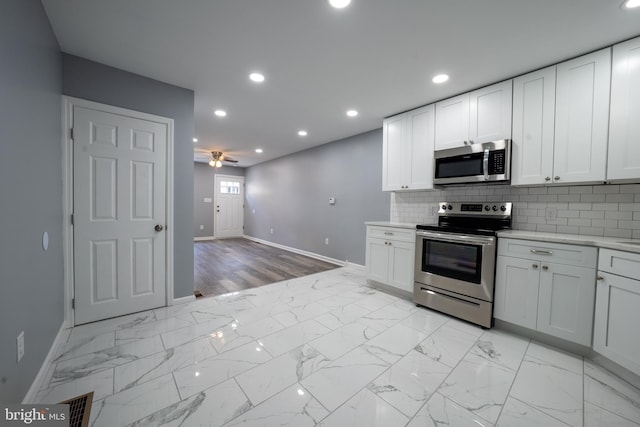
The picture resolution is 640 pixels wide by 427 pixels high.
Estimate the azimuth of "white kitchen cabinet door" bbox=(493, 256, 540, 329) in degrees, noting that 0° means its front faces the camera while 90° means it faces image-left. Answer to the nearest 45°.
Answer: approximately 45°

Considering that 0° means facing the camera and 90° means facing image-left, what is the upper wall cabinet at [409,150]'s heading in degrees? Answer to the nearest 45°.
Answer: approximately 45°

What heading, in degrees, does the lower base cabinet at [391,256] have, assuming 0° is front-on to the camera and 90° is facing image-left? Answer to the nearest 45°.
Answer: approximately 45°

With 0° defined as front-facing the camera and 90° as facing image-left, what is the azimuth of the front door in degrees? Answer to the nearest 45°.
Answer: approximately 0°

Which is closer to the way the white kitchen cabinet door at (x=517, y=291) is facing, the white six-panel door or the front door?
the white six-panel door

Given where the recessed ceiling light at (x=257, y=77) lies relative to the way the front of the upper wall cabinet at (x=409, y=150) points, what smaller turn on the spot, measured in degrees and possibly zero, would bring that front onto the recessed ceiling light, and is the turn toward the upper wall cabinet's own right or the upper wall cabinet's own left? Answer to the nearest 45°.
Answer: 0° — it already faces it

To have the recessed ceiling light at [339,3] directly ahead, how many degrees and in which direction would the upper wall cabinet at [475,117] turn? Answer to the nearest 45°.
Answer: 0° — it already faces it
